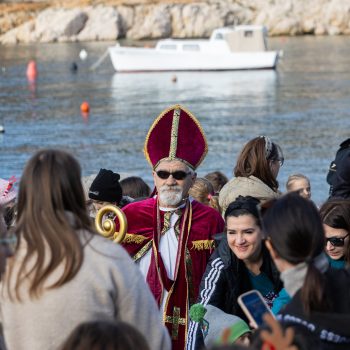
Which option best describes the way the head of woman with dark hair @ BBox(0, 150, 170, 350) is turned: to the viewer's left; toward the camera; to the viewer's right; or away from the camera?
away from the camera

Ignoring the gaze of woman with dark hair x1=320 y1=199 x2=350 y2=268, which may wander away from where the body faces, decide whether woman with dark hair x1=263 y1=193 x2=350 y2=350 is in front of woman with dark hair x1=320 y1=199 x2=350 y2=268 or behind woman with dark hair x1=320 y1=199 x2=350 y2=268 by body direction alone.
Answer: in front

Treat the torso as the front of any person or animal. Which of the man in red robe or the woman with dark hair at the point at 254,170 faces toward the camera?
the man in red robe

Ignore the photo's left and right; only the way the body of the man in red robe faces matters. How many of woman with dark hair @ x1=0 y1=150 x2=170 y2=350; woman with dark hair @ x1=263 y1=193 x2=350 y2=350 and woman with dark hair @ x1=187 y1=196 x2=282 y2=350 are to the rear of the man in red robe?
0

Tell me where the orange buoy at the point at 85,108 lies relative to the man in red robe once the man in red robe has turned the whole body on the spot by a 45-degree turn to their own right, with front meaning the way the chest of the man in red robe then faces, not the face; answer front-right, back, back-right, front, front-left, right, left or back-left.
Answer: back-right

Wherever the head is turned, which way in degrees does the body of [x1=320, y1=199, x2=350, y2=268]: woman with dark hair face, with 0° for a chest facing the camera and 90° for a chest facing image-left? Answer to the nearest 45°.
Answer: approximately 45°

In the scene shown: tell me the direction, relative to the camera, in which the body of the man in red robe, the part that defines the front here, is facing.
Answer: toward the camera

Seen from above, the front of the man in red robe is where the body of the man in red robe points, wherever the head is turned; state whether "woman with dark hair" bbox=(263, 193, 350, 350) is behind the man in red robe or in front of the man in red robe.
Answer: in front
